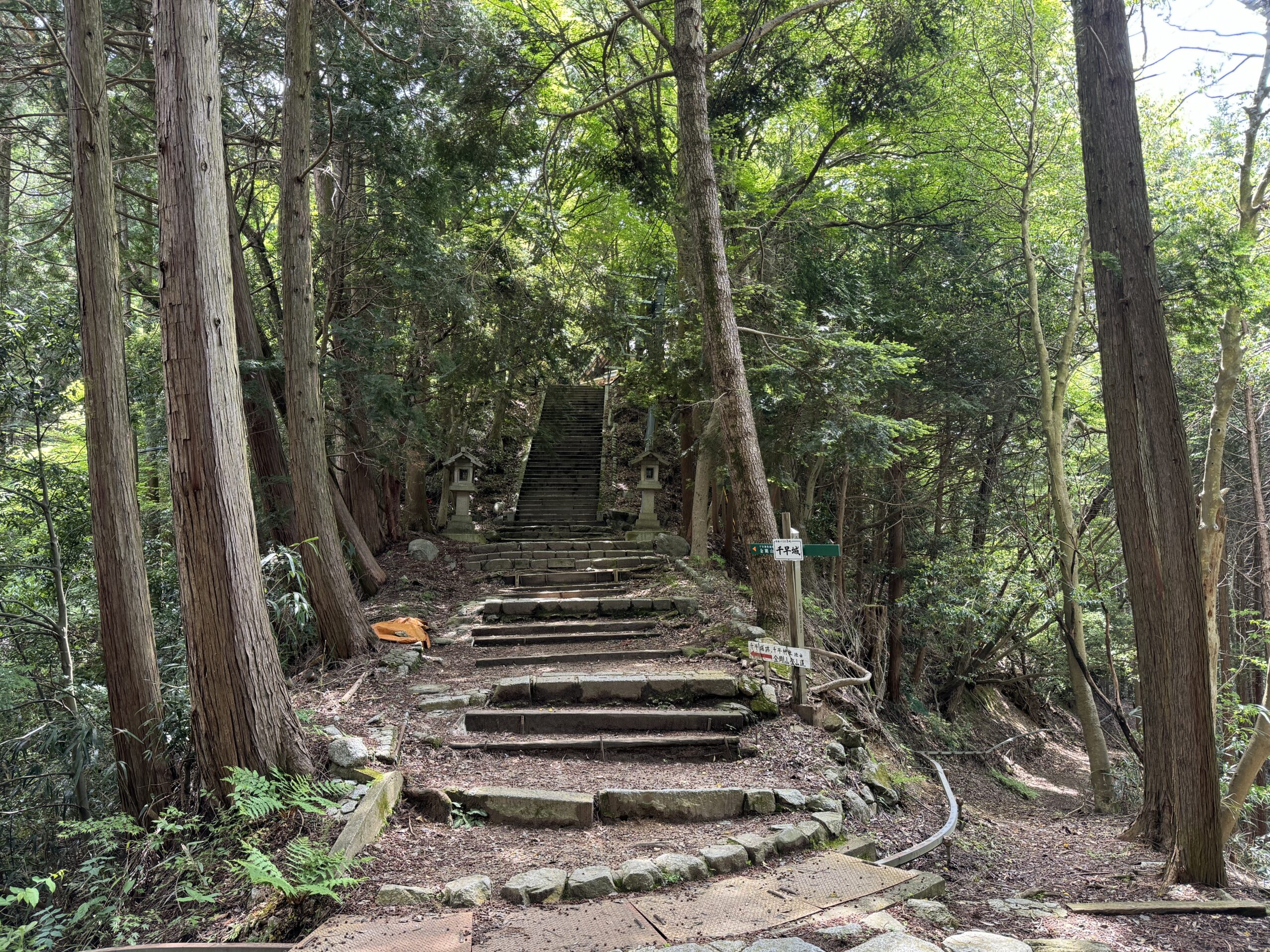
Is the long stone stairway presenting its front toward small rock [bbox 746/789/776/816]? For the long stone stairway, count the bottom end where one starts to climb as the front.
yes

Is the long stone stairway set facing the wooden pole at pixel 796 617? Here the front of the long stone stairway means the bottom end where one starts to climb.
yes

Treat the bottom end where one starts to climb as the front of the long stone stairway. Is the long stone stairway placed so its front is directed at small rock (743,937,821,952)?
yes

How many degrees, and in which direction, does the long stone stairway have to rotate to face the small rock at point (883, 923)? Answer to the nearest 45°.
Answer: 0° — it already faces it

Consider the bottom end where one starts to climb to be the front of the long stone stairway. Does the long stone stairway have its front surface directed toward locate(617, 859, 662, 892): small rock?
yes

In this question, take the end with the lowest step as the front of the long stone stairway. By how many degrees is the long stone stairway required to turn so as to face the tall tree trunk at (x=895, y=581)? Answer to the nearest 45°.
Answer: approximately 45° to its left

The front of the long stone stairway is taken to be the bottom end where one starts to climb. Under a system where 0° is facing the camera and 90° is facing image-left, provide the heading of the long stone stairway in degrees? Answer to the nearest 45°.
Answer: approximately 0°

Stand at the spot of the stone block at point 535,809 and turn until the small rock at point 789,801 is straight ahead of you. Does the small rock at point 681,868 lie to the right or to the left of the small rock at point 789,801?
right

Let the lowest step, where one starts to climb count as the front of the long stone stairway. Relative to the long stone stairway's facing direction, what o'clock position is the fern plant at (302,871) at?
The fern plant is roughly at 12 o'clock from the long stone stairway.

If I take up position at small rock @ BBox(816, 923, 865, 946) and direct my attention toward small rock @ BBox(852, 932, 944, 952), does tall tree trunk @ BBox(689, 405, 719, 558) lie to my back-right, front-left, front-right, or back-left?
back-left

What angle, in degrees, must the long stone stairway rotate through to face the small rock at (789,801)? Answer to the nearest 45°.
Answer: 0° — it already faces it

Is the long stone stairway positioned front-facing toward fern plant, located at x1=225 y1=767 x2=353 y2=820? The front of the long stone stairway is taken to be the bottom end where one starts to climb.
yes

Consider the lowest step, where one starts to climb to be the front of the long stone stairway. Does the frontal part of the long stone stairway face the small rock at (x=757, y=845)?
yes
